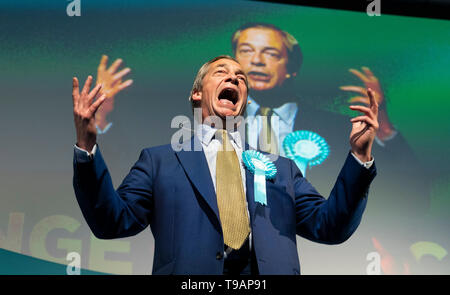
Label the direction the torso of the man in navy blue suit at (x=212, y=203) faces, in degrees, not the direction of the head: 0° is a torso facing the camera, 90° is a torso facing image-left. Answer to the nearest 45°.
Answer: approximately 0°
